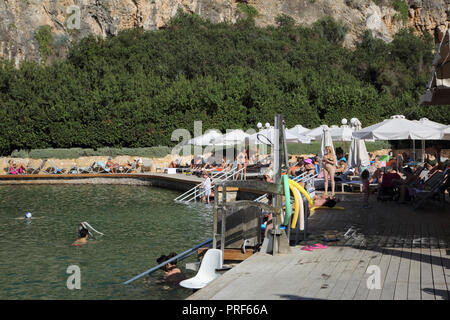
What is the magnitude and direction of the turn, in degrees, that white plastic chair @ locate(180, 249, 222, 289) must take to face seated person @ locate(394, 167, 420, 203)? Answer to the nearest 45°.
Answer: approximately 180°

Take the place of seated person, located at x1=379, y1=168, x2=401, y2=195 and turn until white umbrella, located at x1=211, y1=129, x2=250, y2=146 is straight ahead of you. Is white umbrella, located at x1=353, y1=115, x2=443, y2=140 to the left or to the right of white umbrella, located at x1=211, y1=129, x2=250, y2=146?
right

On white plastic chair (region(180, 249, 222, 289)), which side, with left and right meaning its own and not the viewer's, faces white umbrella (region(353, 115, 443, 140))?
back

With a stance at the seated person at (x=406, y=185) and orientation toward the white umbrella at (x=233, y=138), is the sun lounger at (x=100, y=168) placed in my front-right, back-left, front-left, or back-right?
front-left

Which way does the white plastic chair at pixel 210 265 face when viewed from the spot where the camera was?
facing the viewer and to the left of the viewer

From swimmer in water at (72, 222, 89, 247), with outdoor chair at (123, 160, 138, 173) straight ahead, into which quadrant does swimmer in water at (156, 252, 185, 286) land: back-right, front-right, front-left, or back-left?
back-right

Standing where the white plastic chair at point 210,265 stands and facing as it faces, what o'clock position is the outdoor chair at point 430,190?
The outdoor chair is roughly at 6 o'clock from the white plastic chair.

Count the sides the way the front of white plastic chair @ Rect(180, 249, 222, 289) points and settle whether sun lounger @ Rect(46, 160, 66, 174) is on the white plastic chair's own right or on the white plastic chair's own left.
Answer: on the white plastic chair's own right
